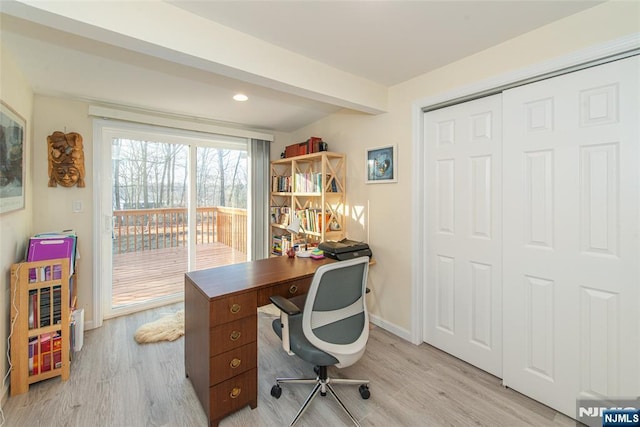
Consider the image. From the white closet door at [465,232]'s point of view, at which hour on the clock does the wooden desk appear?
The wooden desk is roughly at 12 o'clock from the white closet door.

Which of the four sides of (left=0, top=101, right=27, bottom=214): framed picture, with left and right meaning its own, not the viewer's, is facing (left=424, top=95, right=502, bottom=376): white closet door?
front

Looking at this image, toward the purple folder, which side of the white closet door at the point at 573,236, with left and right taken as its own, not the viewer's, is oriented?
front

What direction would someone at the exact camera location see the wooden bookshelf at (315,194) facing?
facing the viewer and to the left of the viewer

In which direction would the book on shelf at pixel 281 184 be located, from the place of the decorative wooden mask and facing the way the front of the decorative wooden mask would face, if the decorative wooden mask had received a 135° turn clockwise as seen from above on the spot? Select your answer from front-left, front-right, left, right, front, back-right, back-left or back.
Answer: back-right

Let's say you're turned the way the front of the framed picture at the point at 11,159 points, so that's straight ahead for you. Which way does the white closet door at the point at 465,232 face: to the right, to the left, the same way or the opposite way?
the opposite way

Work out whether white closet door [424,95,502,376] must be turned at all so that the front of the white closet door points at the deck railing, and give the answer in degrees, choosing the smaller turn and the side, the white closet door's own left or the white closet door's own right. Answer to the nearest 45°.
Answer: approximately 45° to the white closet door's own right

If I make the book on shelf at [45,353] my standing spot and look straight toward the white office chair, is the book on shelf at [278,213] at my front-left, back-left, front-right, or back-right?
front-left

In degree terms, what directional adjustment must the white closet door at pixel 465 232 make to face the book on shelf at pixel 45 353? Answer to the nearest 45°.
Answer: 0° — it already faces it

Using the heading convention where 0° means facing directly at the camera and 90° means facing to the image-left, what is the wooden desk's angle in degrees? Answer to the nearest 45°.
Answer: approximately 315°

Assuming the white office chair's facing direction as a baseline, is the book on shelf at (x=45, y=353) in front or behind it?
in front

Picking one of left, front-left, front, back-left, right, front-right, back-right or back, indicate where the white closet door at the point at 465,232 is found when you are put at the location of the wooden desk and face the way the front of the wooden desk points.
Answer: front-left

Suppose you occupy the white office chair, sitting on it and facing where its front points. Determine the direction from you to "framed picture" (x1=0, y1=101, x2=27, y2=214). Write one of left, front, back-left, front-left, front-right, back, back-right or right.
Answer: front-left

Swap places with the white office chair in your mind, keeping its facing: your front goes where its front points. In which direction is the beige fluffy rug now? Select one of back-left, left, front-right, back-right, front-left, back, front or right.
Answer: front

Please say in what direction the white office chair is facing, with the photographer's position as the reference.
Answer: facing away from the viewer and to the left of the viewer

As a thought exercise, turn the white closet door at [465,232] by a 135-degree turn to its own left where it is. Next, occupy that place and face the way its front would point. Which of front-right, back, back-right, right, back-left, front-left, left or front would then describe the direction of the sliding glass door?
back

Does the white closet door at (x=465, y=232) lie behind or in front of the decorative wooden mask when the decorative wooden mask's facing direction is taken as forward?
in front
